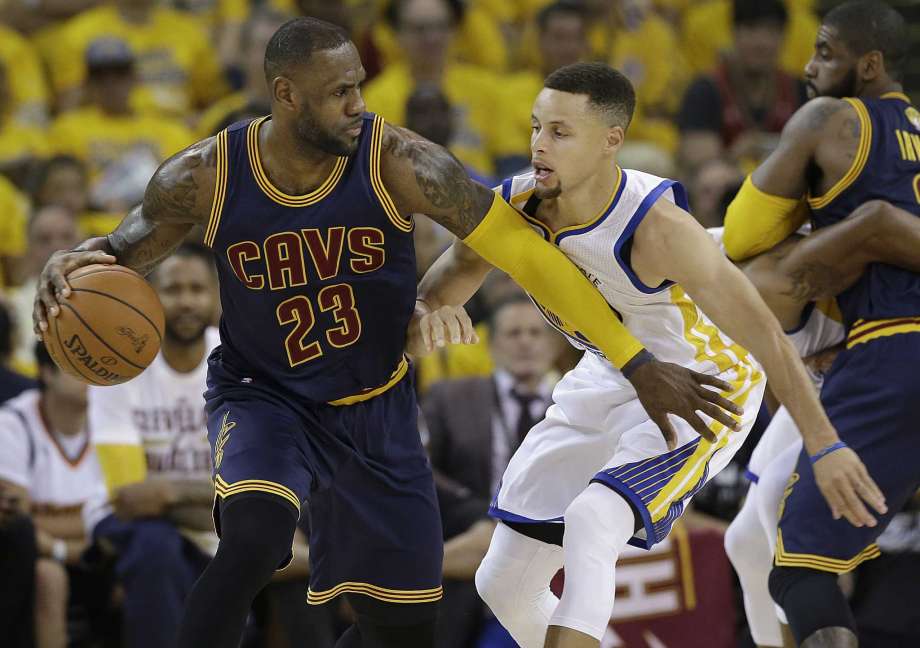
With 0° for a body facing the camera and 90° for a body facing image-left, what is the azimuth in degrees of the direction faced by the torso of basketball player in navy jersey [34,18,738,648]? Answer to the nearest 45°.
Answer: approximately 0°

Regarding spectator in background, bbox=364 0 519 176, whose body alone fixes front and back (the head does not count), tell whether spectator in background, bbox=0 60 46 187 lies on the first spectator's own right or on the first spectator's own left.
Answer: on the first spectator's own right

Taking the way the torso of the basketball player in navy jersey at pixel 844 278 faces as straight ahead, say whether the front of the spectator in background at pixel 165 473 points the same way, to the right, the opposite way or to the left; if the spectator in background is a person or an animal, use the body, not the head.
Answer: the opposite way

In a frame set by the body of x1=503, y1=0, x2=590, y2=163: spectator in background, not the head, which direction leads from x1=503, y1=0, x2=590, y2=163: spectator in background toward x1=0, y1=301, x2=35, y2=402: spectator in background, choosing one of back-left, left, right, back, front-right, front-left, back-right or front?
front-right

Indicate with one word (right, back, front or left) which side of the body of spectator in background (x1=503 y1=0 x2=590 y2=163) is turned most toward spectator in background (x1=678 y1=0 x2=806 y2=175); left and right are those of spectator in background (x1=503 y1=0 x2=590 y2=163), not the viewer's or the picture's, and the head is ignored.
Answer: left

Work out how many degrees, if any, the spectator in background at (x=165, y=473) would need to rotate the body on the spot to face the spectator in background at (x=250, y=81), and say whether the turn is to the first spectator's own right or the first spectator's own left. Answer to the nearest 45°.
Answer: approximately 180°

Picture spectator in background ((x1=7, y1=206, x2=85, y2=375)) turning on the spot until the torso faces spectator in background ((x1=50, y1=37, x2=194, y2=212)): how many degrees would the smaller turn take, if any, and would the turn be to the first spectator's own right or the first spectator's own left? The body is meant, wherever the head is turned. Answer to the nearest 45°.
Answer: approximately 135° to the first spectator's own left

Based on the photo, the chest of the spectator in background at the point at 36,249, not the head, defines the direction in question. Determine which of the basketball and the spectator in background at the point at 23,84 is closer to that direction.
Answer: the basketball

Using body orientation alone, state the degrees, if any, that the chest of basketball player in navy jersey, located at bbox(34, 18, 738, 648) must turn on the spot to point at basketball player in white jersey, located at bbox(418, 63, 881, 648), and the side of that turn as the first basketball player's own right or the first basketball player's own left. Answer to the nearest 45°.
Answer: approximately 90° to the first basketball player's own left

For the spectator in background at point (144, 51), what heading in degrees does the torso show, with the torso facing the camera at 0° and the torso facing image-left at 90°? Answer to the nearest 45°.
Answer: approximately 0°
